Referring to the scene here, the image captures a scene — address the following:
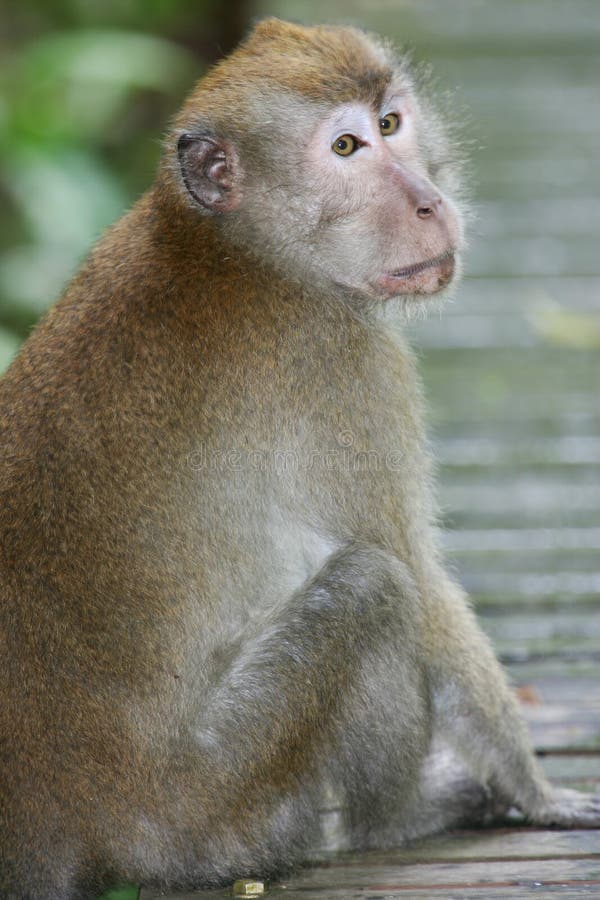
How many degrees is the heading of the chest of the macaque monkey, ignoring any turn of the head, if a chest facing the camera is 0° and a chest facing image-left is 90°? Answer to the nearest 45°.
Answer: approximately 270°
